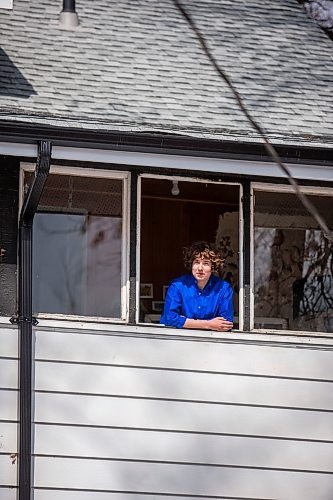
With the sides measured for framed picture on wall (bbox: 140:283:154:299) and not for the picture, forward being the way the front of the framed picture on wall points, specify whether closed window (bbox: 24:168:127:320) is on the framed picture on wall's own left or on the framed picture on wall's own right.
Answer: on the framed picture on wall's own right

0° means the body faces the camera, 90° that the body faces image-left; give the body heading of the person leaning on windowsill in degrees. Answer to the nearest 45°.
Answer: approximately 0°

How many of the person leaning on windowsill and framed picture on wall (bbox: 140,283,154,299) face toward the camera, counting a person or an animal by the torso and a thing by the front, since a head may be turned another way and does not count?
2

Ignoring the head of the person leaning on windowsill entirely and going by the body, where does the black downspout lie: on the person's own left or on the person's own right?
on the person's own right

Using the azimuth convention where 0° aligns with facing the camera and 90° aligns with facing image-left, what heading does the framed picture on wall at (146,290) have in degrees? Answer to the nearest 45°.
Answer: approximately 0°

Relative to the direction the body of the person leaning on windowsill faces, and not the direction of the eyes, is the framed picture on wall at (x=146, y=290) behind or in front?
behind

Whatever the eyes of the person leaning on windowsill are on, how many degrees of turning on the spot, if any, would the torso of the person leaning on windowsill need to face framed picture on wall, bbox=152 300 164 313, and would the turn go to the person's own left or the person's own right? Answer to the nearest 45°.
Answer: approximately 180°
